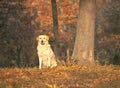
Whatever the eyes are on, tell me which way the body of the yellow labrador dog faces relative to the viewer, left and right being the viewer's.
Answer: facing the viewer and to the left of the viewer

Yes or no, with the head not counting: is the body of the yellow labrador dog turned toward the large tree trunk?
no
